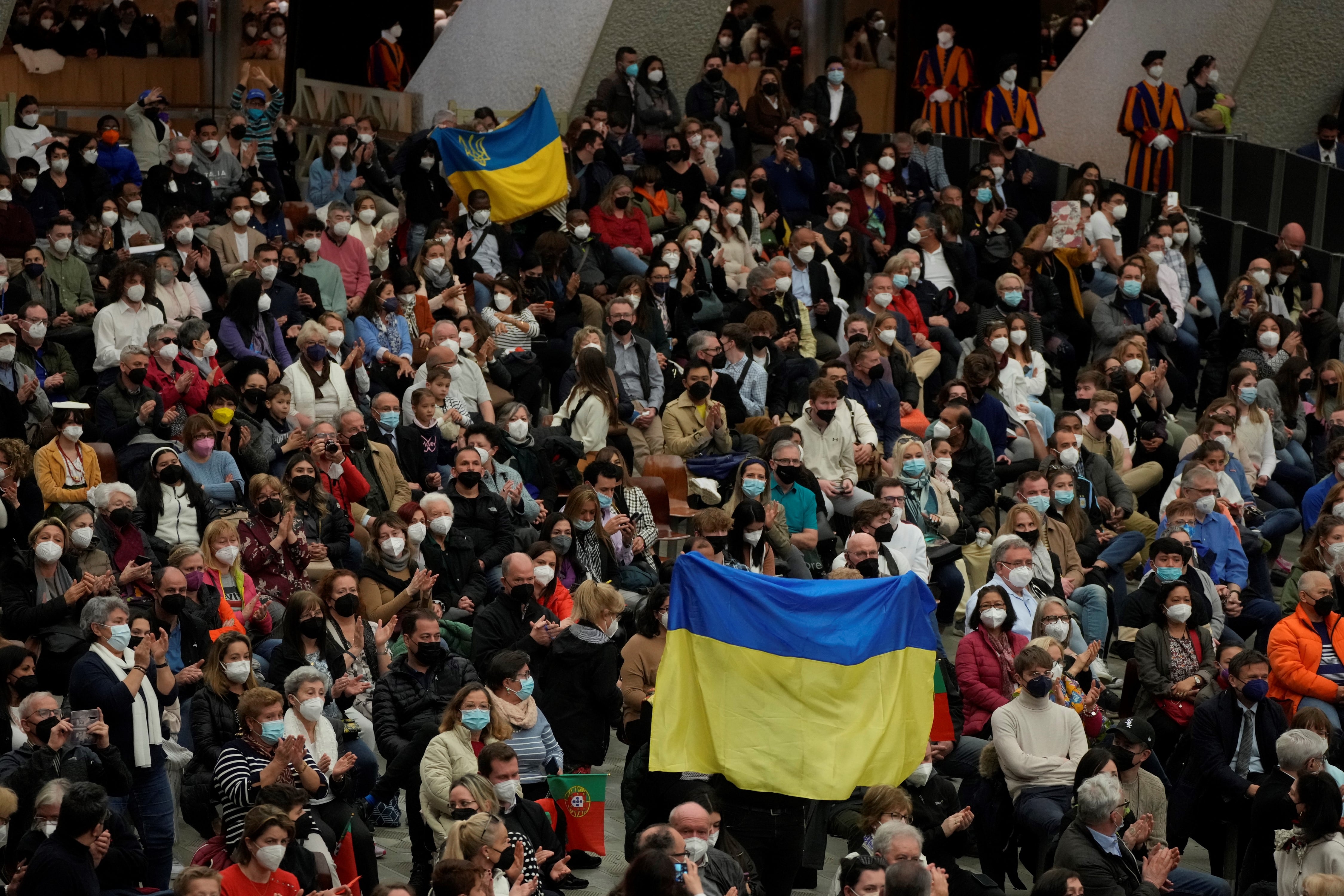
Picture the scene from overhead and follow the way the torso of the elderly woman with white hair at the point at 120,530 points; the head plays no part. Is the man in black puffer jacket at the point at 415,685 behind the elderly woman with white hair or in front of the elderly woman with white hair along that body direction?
in front

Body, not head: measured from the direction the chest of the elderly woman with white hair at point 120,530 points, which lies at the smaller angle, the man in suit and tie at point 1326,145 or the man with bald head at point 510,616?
the man with bald head

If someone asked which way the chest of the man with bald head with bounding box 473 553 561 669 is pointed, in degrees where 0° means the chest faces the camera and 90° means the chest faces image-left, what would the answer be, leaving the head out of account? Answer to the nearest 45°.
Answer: approximately 315°

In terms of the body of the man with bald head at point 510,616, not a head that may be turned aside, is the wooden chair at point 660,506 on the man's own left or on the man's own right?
on the man's own left

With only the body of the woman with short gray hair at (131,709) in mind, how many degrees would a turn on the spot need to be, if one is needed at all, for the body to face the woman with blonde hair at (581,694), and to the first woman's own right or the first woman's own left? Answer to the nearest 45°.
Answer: approximately 45° to the first woman's own left

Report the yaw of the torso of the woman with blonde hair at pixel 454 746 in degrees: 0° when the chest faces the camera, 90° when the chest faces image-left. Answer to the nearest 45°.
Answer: approximately 315°

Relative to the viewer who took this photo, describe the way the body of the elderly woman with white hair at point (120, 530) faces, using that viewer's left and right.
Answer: facing the viewer and to the right of the viewer
